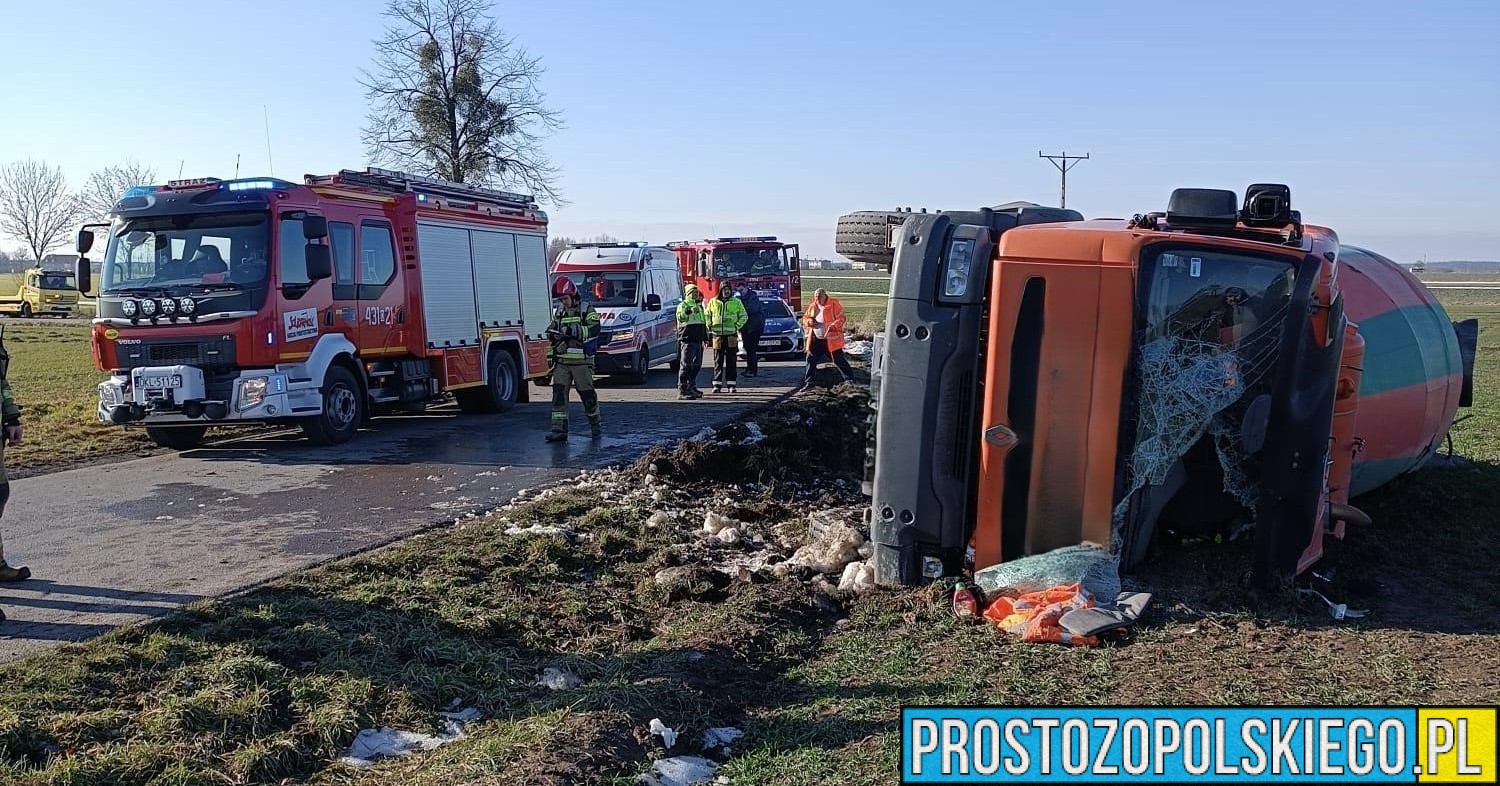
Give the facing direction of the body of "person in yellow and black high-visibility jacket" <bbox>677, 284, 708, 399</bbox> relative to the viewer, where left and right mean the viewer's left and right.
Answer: facing the viewer and to the right of the viewer

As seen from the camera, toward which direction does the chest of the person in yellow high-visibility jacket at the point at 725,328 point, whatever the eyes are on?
toward the camera

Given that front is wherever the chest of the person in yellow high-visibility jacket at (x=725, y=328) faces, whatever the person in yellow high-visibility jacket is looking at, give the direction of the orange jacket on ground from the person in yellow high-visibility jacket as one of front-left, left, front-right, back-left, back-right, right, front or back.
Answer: front

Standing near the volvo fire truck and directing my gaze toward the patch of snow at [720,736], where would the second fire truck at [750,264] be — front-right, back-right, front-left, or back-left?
back-left

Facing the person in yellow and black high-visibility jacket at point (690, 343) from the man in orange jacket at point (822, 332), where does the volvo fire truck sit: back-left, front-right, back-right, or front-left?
front-left

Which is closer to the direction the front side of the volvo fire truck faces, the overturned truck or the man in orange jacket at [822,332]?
the overturned truck

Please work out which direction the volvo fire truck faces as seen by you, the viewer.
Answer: facing the viewer and to the left of the viewer
